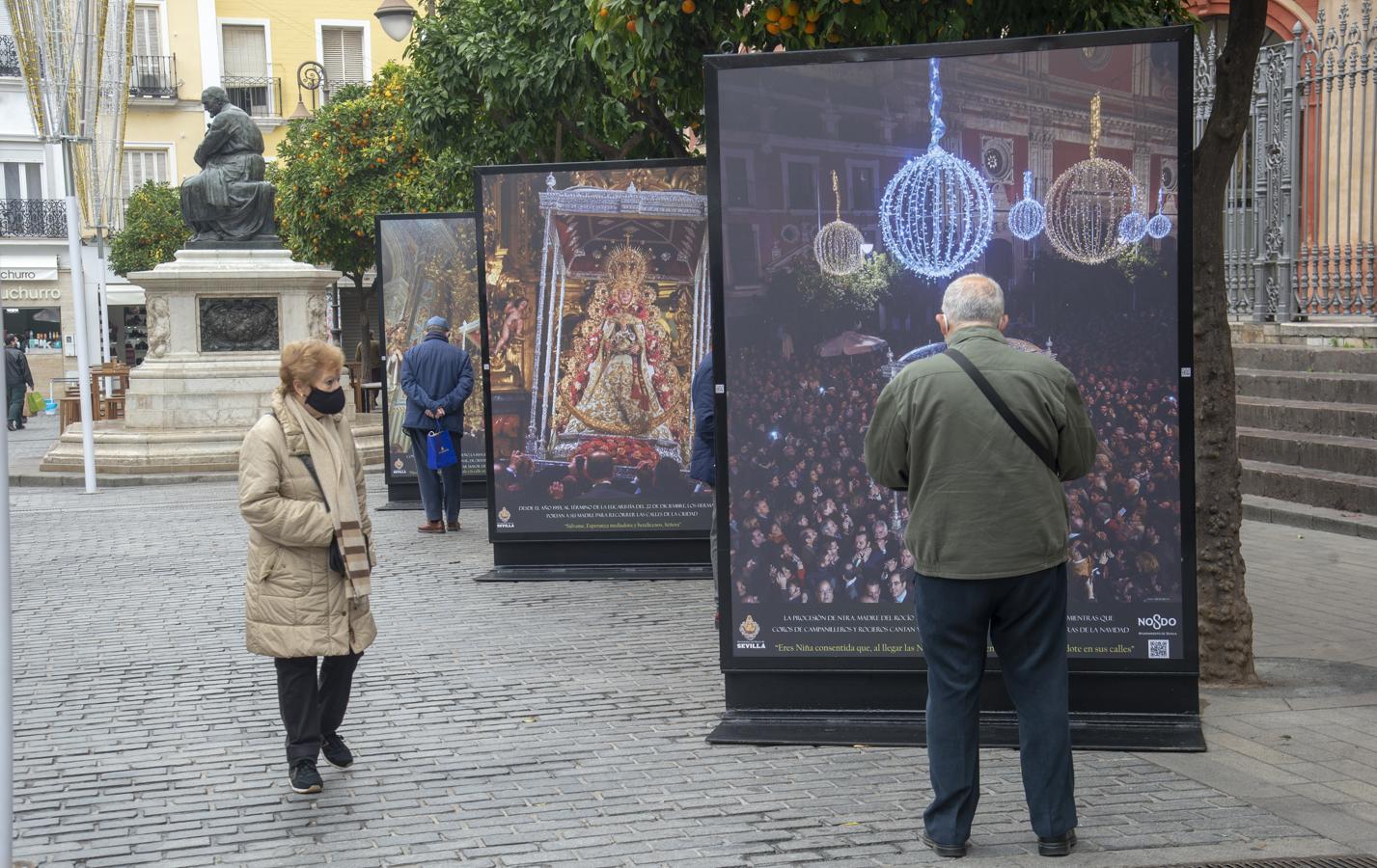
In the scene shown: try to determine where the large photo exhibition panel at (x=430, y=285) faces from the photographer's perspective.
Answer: facing the viewer

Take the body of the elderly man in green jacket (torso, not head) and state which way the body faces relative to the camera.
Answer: away from the camera

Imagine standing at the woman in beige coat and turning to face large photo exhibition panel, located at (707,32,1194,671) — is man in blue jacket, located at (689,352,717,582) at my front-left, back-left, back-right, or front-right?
front-left

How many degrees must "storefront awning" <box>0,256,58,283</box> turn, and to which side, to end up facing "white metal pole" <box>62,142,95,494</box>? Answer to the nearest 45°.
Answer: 0° — it already faces it

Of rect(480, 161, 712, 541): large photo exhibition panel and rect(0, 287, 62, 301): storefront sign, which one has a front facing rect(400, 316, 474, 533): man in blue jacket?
the storefront sign

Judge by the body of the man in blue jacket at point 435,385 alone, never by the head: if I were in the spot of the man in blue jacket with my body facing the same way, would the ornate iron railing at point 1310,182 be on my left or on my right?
on my right

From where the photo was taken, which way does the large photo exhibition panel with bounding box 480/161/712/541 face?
toward the camera

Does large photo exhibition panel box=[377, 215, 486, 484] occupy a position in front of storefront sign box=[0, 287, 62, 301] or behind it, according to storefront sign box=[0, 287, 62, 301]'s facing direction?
in front

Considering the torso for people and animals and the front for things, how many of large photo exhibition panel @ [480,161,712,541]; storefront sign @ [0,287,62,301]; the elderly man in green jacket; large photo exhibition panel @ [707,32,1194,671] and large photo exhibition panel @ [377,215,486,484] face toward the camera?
4

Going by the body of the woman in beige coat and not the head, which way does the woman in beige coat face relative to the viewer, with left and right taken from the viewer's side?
facing the viewer and to the right of the viewer

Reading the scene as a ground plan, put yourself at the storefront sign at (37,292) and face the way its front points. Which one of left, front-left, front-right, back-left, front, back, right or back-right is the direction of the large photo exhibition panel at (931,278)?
front

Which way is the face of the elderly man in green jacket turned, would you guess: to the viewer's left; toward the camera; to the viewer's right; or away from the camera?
away from the camera

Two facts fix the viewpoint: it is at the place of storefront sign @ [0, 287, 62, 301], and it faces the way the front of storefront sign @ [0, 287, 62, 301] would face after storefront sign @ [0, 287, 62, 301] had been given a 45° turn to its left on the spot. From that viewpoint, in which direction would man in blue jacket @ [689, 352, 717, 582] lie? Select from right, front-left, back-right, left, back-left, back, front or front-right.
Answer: front-right

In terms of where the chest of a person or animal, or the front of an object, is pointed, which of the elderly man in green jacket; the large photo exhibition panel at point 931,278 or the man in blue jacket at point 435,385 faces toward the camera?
the large photo exhibition panel

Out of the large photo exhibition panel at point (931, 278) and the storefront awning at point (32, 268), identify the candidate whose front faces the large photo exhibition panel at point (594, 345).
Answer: the storefront awning

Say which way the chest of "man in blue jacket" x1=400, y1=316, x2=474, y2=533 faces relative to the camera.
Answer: away from the camera

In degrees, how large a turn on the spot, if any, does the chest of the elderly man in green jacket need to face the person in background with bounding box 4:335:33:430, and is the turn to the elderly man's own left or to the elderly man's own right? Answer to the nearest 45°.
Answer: approximately 45° to the elderly man's own left

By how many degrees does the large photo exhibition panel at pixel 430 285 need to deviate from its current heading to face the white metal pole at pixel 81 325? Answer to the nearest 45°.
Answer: approximately 135° to its right

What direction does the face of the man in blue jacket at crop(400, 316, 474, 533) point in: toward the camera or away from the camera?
away from the camera

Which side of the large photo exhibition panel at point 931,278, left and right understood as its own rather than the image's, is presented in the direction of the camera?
front
